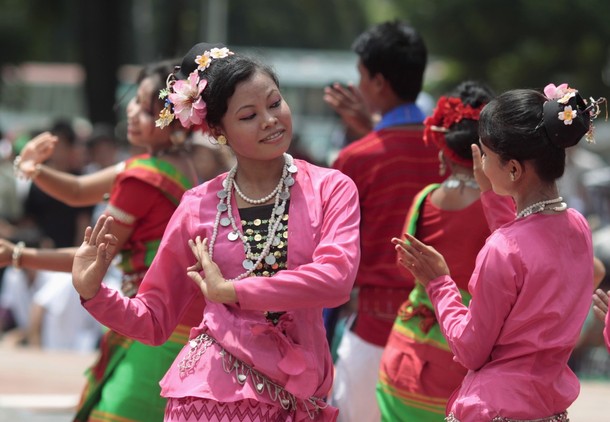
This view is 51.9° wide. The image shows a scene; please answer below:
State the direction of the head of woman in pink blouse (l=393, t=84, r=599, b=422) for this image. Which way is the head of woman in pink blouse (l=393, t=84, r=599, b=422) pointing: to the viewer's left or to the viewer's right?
to the viewer's left

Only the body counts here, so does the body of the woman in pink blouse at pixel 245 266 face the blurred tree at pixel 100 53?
no

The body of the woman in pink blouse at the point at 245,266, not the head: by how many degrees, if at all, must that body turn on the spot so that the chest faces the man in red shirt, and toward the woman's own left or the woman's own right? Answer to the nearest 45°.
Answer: approximately 135° to the woman's own left

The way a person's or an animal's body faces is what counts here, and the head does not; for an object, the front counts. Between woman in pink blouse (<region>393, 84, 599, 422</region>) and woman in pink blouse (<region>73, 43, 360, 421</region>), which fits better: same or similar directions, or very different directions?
very different directions

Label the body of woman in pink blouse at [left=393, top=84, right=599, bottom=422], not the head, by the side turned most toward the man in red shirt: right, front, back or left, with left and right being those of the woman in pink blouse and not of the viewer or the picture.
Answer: front

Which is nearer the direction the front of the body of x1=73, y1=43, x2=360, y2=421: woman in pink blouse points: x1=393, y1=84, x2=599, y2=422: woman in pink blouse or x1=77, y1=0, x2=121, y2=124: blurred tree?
the woman in pink blouse

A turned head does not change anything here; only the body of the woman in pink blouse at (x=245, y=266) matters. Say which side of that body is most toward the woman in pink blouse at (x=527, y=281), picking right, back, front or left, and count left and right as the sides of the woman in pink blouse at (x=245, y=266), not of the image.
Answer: left

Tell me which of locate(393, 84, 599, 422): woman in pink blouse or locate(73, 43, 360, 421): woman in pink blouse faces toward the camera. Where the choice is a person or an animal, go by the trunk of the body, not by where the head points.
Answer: locate(73, 43, 360, 421): woman in pink blouse

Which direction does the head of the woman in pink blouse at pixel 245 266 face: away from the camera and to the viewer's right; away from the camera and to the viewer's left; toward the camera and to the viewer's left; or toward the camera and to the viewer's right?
toward the camera and to the viewer's right

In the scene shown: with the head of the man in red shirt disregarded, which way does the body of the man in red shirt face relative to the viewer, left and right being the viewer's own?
facing away from the viewer and to the left of the viewer

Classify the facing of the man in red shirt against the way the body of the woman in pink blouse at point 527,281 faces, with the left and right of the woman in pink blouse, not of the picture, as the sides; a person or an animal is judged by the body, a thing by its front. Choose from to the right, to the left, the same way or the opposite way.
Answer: the same way

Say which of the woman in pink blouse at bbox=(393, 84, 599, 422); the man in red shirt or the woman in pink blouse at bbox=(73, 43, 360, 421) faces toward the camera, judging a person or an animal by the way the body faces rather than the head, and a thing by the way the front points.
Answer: the woman in pink blouse at bbox=(73, 43, 360, 421)

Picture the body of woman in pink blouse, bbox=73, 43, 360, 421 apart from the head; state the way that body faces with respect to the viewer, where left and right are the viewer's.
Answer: facing the viewer

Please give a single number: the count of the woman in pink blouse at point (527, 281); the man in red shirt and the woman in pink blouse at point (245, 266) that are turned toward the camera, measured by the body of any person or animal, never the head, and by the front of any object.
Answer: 1

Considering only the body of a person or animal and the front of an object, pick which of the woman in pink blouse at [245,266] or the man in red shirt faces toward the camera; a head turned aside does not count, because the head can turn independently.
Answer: the woman in pink blouse

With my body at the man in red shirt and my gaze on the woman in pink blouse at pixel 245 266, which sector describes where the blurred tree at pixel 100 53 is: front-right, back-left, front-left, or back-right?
back-right
